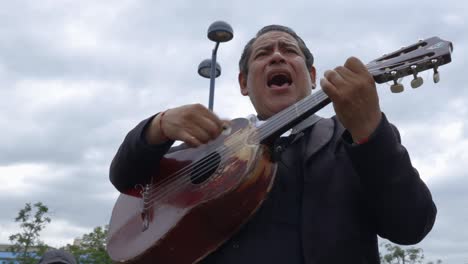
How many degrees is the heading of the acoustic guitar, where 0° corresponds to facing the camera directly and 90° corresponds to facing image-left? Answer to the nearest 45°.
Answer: approximately 45°

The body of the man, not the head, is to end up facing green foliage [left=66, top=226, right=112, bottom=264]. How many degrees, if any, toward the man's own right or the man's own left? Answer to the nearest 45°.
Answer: approximately 135° to the man's own right
